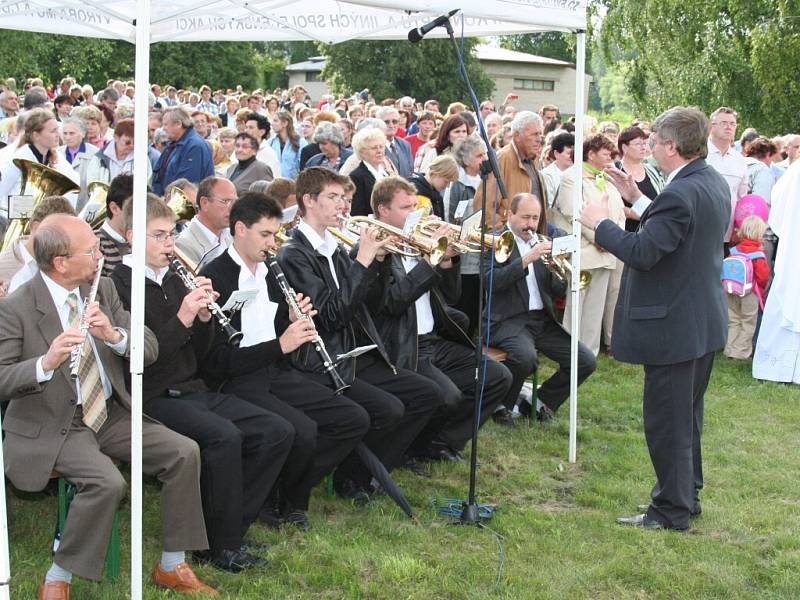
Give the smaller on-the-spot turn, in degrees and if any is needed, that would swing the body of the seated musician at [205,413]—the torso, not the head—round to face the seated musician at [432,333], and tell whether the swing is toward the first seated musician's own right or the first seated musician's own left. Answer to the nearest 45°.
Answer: approximately 90° to the first seated musician's own left

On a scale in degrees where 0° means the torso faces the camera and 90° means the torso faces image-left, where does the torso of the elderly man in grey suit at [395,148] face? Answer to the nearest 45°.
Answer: approximately 0°

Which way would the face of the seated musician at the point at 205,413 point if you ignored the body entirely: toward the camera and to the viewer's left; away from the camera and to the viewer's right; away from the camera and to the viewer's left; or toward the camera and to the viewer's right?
toward the camera and to the viewer's right

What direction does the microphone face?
to the viewer's left

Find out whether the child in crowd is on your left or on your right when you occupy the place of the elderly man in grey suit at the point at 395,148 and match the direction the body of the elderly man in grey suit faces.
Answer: on your left

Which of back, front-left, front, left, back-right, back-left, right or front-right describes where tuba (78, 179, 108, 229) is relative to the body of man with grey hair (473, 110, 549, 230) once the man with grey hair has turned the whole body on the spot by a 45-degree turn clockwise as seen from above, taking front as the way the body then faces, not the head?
front-right

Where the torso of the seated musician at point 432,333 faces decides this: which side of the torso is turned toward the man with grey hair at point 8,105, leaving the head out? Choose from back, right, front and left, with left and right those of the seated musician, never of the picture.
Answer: back

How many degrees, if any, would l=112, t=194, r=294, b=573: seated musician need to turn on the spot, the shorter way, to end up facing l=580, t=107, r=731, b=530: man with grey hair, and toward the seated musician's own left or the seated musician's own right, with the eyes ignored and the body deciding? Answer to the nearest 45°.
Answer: approximately 45° to the seated musician's own left

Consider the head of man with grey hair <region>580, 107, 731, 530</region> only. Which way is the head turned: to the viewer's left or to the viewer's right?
to the viewer's left

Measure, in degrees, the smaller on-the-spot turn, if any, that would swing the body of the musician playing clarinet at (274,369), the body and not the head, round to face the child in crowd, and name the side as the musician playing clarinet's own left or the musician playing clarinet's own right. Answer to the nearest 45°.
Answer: approximately 90° to the musician playing clarinet's own left

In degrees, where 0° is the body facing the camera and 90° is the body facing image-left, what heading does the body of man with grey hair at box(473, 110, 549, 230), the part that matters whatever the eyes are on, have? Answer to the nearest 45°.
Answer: approximately 315°

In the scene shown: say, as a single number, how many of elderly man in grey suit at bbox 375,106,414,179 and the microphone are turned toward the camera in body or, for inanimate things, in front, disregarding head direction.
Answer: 1

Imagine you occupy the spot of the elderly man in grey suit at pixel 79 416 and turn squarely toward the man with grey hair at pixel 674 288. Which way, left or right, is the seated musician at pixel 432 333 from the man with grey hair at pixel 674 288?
left
